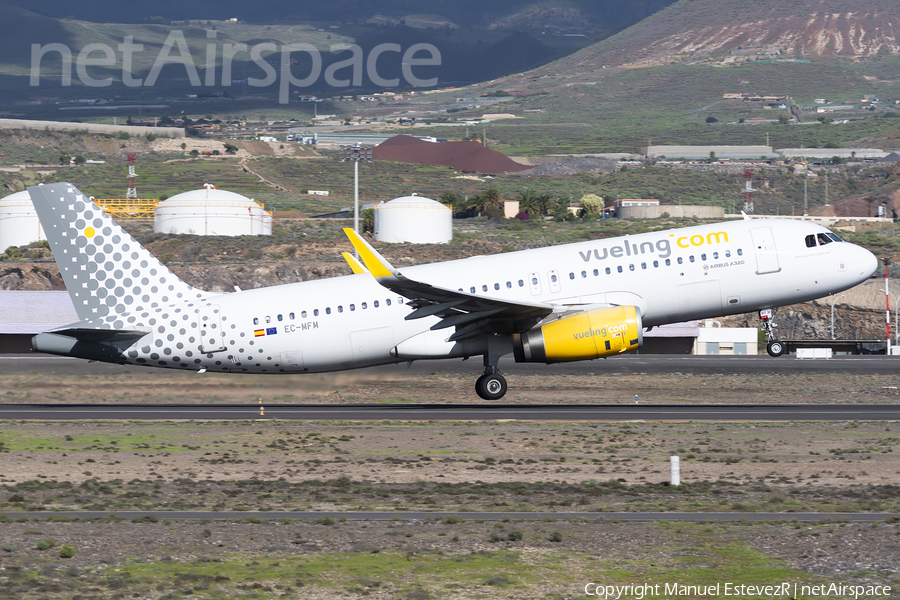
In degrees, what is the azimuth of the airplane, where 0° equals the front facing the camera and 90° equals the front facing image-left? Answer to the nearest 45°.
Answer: approximately 270°

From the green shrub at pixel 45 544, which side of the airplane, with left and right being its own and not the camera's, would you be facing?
right
